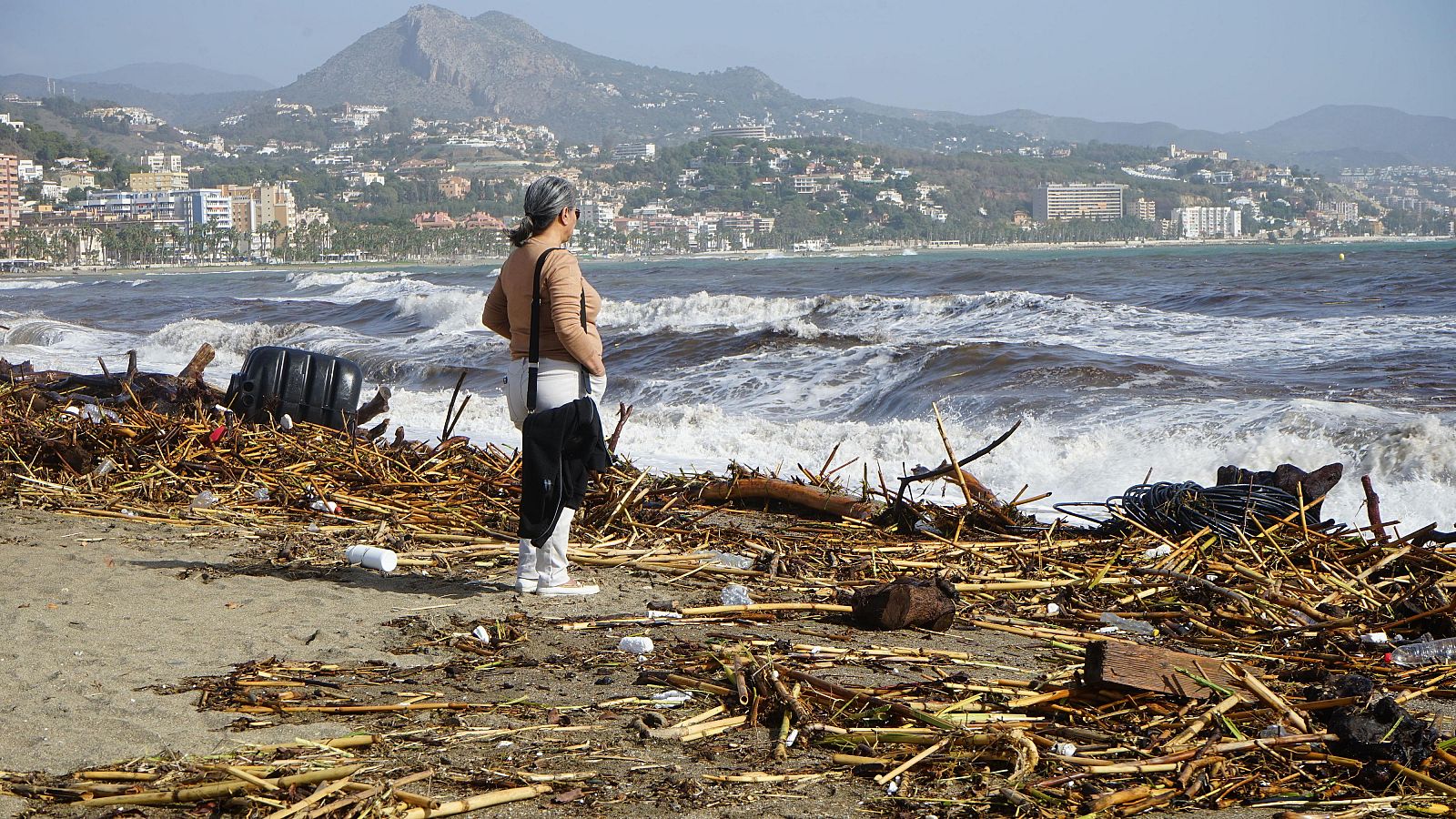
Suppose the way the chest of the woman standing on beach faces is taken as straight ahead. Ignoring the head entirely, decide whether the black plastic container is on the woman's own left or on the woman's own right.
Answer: on the woman's own left

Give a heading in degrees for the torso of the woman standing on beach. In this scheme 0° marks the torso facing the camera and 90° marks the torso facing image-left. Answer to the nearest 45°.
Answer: approximately 225°

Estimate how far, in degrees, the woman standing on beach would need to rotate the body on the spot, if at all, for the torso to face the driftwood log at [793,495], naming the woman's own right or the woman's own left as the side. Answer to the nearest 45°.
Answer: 0° — they already face it

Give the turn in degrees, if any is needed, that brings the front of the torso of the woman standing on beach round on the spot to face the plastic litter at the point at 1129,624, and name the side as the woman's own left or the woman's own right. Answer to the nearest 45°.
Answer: approximately 90° to the woman's own right

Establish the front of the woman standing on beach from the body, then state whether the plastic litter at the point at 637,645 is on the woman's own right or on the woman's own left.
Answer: on the woman's own right

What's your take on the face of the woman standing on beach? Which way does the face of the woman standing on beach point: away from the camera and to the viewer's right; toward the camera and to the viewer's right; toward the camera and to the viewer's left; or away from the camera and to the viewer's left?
away from the camera and to the viewer's right

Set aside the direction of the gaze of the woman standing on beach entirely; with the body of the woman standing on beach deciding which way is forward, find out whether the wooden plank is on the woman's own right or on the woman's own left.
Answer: on the woman's own right

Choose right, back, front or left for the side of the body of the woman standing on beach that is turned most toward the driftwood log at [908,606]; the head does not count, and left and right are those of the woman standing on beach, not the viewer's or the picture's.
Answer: right
